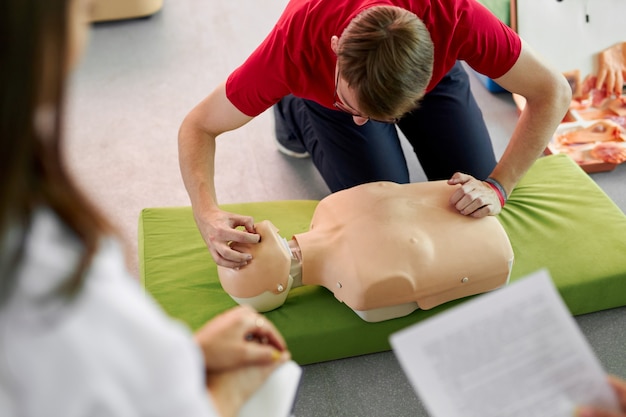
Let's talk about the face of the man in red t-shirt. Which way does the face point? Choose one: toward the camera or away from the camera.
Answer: toward the camera

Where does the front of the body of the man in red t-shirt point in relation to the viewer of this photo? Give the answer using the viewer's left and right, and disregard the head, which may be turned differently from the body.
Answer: facing the viewer
